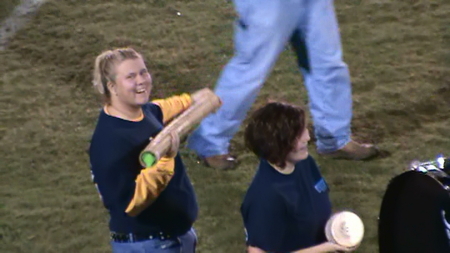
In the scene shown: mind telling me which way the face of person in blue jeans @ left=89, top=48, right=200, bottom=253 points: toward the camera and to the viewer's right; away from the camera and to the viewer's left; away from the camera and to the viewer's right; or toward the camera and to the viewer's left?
toward the camera and to the viewer's right

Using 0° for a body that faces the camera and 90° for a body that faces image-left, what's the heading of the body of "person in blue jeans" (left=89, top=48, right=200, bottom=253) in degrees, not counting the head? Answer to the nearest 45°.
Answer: approximately 315°
